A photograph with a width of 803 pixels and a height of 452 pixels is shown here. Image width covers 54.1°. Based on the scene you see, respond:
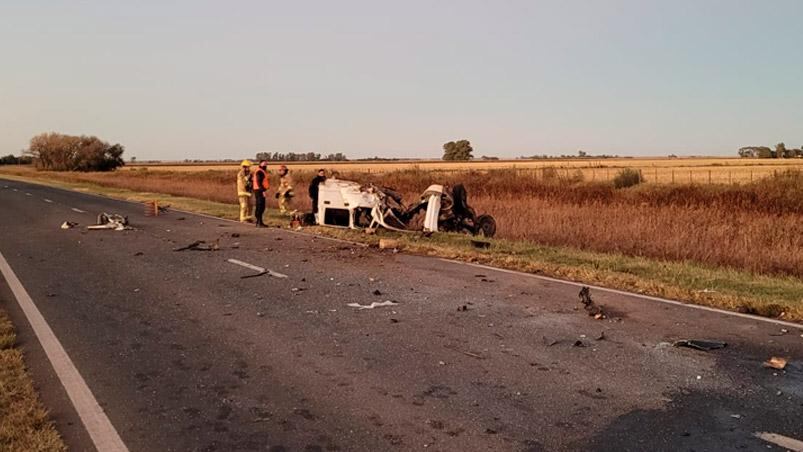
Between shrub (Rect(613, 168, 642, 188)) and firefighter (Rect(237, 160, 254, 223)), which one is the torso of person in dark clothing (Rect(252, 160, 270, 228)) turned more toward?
the shrub

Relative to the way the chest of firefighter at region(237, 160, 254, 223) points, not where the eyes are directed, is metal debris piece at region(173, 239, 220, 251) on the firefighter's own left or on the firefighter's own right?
on the firefighter's own right

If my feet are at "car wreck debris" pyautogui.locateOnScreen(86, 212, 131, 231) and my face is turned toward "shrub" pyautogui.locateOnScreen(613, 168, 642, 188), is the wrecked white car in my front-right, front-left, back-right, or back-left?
front-right

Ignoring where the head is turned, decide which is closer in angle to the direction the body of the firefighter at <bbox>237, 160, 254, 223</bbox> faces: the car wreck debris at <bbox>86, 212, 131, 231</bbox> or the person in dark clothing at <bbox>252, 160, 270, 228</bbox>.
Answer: the person in dark clothing

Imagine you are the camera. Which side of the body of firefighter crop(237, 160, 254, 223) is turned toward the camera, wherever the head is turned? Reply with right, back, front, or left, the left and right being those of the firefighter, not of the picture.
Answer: right

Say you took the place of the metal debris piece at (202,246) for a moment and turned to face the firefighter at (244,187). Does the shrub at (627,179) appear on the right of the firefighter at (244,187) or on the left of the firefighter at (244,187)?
right

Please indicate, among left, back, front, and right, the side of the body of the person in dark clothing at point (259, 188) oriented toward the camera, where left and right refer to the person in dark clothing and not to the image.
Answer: right

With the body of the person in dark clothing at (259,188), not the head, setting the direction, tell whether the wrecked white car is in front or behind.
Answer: in front

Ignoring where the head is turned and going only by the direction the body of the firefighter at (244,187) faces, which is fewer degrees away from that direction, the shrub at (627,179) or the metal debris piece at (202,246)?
the shrub

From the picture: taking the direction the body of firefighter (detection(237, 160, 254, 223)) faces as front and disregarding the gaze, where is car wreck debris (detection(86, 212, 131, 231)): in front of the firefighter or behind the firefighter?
behind

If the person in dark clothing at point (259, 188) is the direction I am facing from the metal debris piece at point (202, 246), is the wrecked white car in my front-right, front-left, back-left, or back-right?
front-right
